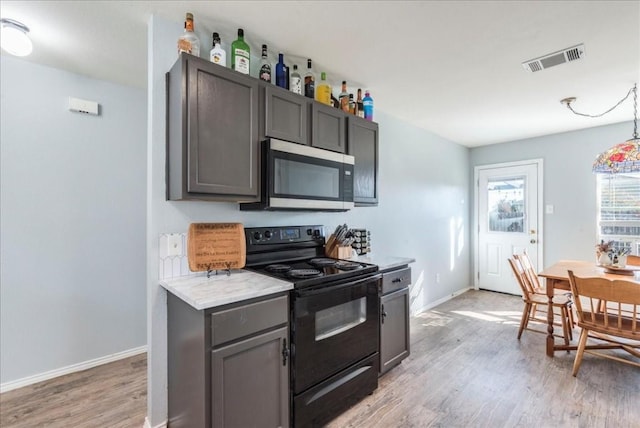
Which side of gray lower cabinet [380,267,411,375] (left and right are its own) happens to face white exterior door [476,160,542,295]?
left

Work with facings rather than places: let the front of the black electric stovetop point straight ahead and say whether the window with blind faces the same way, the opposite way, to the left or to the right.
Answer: to the right

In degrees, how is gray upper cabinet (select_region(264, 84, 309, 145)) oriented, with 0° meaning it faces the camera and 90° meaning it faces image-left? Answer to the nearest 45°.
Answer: approximately 315°

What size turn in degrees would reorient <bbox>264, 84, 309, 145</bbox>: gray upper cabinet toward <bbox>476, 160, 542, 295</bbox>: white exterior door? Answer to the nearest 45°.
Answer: approximately 90° to its left

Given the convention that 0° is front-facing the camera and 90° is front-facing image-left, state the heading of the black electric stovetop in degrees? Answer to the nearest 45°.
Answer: approximately 315°
